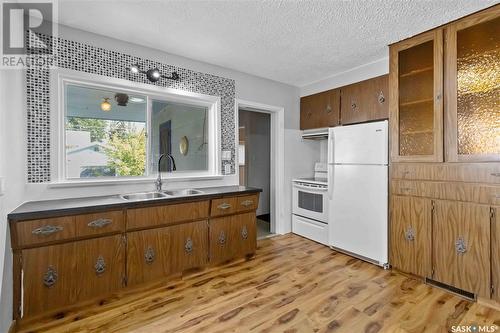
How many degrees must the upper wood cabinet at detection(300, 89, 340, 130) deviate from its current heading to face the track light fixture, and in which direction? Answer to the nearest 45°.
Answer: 0° — it already faces it
